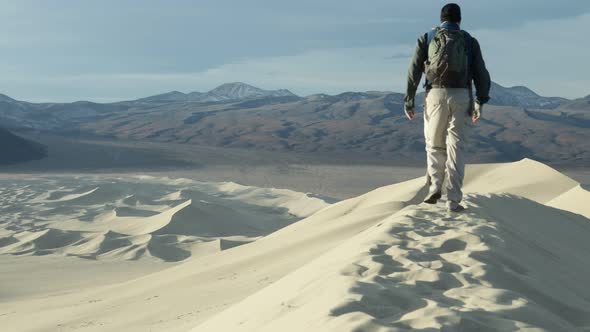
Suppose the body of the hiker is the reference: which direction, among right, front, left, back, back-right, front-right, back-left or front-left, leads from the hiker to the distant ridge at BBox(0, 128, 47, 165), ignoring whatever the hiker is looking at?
front-left

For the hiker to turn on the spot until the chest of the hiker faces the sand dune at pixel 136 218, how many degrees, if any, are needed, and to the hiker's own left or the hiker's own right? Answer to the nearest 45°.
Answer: approximately 45° to the hiker's own left

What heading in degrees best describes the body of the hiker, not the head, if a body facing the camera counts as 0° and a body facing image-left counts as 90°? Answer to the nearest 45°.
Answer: approximately 180°
